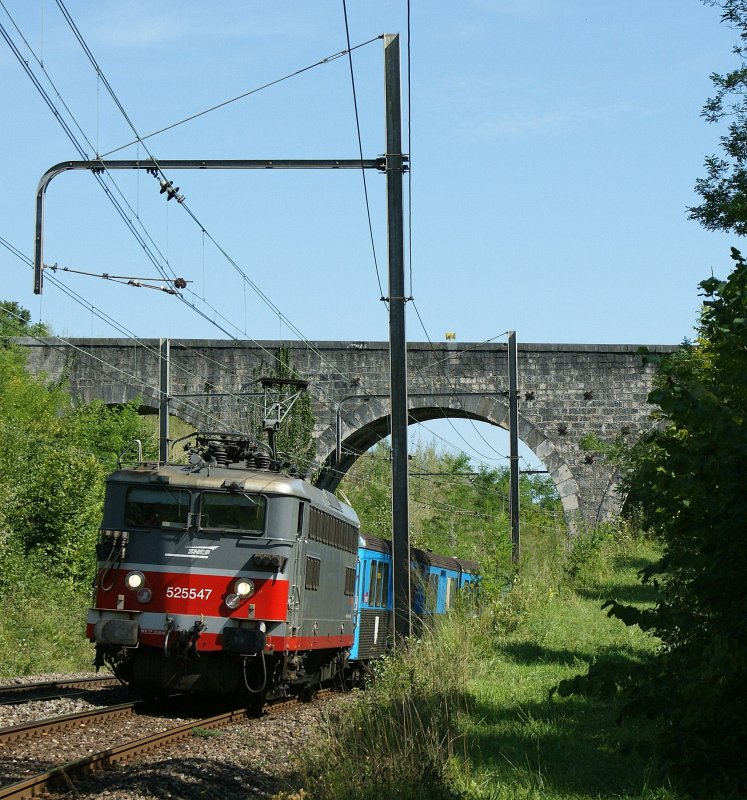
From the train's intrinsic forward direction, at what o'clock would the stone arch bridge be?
The stone arch bridge is roughly at 5 o'clock from the train.

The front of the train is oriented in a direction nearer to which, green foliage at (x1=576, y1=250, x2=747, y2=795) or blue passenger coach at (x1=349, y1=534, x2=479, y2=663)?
the green foliage

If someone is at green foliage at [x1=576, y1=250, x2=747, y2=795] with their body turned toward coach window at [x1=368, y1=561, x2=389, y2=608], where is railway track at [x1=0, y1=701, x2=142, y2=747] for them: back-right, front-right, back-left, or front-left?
front-left

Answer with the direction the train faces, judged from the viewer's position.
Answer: facing the viewer and to the left of the viewer

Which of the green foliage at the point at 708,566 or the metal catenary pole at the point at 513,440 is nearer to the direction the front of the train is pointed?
the green foliage

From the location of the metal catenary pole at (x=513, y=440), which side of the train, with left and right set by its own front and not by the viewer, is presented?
back
